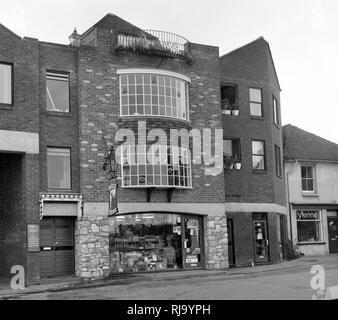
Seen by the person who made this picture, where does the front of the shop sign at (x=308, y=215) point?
facing the viewer

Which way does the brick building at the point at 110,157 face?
toward the camera

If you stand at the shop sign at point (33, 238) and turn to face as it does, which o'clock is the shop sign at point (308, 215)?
the shop sign at point (308, 215) is roughly at 8 o'clock from the shop sign at point (33, 238).

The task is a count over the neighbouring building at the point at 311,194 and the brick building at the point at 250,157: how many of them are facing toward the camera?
2

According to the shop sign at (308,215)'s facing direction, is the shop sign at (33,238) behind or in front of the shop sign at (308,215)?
in front

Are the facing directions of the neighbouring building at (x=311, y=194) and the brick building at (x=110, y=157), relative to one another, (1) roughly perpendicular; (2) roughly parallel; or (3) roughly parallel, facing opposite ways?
roughly parallel

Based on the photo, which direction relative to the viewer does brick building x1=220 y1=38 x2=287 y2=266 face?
toward the camera

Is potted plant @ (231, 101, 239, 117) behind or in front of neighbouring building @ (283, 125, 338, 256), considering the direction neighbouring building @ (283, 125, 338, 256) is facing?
in front

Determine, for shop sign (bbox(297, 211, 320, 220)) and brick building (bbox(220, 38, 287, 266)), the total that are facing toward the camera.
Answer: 2

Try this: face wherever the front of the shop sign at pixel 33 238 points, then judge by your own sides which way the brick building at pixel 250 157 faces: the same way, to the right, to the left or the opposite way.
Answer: the same way

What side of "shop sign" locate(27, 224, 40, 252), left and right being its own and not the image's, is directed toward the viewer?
front

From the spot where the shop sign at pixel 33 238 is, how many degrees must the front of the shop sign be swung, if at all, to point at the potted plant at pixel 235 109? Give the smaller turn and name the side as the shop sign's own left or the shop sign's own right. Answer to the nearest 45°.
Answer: approximately 135° to the shop sign's own left

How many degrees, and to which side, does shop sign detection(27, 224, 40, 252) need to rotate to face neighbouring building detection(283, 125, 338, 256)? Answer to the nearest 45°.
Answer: approximately 135° to its left

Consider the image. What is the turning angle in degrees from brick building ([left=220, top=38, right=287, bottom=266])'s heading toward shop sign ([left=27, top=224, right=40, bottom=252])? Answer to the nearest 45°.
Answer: approximately 45° to its right
